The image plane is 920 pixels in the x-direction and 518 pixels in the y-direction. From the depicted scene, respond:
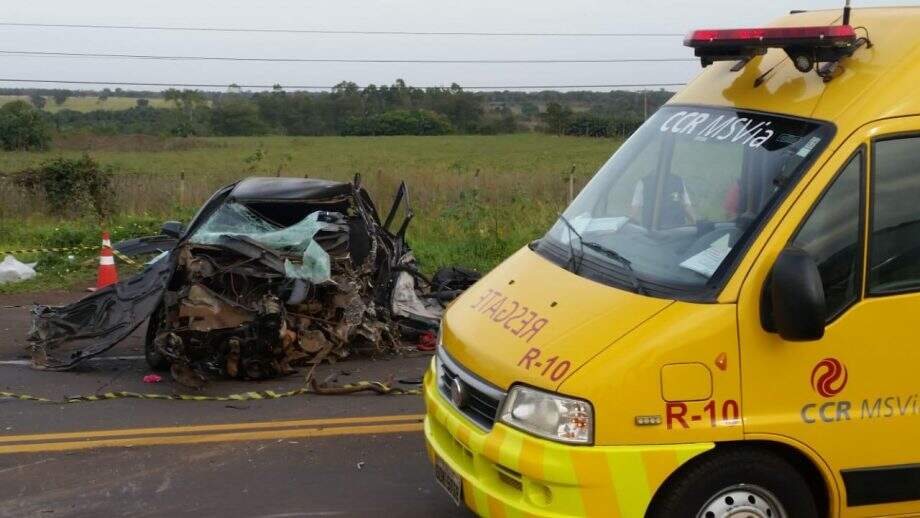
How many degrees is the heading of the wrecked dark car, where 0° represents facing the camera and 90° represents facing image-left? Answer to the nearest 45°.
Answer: approximately 0°

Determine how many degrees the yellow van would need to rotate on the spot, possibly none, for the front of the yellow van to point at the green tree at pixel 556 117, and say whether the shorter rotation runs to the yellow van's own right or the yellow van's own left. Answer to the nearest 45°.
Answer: approximately 135° to the yellow van's own right

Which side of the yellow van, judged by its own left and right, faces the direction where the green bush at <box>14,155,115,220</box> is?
right

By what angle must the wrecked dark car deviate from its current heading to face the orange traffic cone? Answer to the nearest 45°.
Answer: approximately 135° to its right

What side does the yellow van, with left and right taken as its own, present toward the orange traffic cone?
right

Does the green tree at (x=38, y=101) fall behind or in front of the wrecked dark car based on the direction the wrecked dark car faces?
behind

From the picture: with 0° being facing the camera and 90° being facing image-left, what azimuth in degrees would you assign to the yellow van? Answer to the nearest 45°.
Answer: approximately 45°

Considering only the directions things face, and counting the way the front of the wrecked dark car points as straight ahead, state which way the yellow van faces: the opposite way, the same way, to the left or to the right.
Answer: to the right

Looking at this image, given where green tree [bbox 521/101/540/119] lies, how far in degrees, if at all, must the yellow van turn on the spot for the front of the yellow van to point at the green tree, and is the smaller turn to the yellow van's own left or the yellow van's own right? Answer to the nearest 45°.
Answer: approximately 135° to the yellow van's own right

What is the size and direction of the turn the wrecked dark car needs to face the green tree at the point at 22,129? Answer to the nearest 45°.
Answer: approximately 180°

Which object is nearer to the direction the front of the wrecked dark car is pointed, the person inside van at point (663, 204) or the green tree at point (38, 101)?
the person inside van
